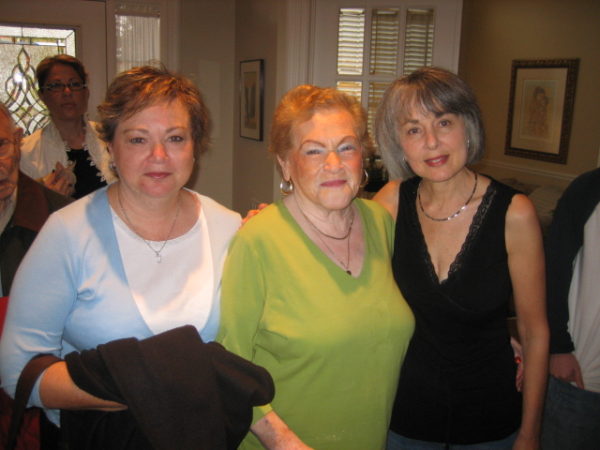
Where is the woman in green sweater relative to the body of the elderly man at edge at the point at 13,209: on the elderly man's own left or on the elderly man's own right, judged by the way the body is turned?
on the elderly man's own left

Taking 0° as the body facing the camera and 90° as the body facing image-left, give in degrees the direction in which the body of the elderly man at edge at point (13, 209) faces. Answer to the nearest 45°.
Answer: approximately 0°

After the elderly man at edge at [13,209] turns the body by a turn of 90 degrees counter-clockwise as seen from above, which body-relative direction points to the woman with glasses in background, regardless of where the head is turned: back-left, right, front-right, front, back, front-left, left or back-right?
left

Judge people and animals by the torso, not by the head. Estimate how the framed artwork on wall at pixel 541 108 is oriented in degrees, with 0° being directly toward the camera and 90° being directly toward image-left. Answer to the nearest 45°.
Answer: approximately 45°
